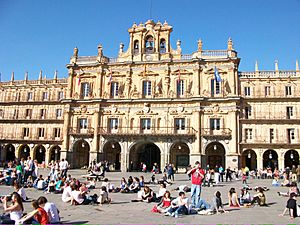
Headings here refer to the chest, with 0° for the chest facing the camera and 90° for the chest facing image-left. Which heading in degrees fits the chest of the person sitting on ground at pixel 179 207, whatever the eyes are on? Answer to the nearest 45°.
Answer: approximately 45°

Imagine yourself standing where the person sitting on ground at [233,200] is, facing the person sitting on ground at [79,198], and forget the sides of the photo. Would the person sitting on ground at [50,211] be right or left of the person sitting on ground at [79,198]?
left

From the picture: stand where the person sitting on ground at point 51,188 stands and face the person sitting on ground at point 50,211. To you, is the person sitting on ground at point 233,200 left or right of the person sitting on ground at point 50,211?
left
